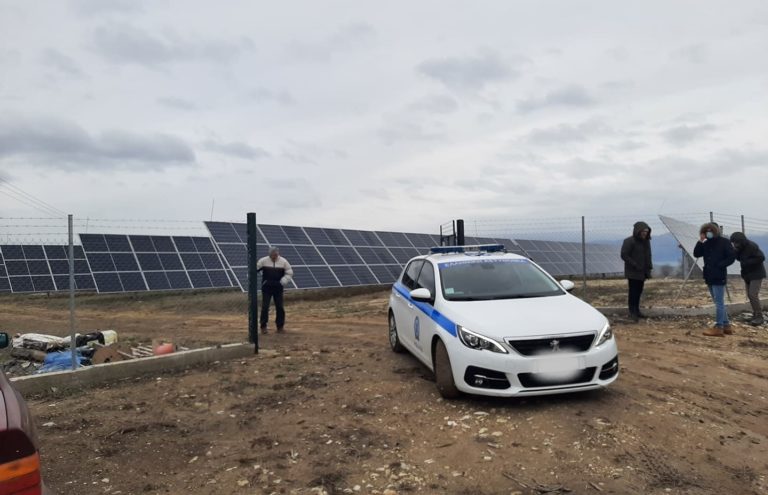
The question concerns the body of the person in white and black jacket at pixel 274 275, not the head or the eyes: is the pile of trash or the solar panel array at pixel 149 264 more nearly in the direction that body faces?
the pile of trash

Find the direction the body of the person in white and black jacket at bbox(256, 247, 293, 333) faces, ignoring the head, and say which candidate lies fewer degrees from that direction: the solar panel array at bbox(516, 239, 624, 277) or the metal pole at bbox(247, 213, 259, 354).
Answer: the metal pole

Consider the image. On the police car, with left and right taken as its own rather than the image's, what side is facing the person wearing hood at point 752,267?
left

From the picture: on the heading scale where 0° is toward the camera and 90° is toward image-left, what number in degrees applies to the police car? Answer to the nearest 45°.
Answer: approximately 315°

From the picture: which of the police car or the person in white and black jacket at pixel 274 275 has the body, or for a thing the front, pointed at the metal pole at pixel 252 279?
the person in white and black jacket

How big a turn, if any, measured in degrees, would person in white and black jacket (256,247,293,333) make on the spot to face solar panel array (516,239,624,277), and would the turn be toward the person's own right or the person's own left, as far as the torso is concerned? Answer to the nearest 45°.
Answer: approximately 135° to the person's own left

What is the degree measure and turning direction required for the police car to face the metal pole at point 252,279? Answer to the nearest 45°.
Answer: approximately 180°

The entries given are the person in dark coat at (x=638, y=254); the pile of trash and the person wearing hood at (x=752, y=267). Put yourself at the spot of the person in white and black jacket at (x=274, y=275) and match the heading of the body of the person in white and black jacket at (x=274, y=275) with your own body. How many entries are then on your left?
2

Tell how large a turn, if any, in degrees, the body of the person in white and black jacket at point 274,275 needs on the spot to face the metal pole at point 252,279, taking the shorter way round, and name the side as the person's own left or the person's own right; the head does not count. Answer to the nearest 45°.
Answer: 0° — they already face it

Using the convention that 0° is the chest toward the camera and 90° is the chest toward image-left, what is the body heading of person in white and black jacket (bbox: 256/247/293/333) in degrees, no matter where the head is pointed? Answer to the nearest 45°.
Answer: approximately 0°

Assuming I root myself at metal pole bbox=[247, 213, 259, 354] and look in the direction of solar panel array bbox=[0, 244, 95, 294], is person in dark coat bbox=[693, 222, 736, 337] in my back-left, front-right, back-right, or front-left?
back-right
